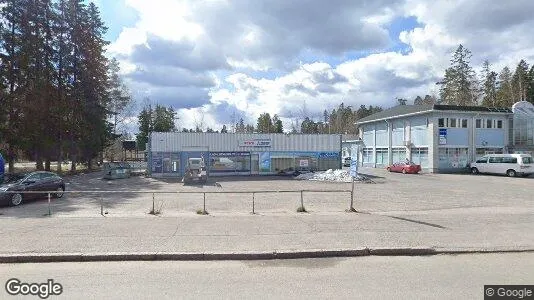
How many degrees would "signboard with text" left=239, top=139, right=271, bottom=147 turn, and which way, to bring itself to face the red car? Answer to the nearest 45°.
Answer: approximately 90° to its left

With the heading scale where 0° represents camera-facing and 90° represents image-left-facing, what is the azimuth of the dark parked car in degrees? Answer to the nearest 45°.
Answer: approximately 45°

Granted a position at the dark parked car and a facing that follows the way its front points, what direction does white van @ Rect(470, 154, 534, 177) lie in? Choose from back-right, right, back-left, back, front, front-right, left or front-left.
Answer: back-left

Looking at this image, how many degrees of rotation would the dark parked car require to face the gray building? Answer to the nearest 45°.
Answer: approximately 180°

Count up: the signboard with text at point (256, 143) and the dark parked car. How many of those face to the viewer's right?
0

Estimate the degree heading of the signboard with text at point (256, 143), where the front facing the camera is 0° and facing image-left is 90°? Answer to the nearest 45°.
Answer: approximately 0°

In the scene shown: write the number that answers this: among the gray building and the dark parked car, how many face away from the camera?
0

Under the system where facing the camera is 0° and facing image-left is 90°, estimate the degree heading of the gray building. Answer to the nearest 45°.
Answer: approximately 0°
